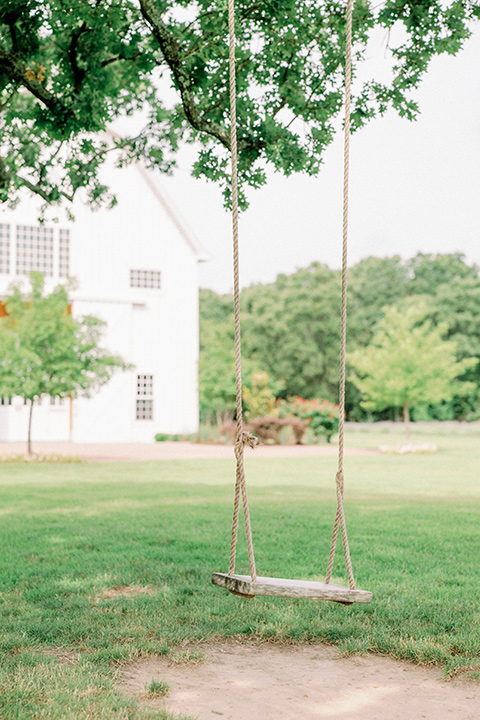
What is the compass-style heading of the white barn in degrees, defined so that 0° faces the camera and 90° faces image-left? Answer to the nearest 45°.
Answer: approximately 0°

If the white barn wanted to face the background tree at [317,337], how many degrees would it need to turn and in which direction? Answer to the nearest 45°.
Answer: approximately 135° to its left

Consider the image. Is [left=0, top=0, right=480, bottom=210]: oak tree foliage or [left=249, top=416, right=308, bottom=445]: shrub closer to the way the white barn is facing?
the oak tree foliage

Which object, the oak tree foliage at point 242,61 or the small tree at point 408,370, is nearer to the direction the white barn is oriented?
the oak tree foliage

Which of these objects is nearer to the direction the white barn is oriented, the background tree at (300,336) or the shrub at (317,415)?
the shrub

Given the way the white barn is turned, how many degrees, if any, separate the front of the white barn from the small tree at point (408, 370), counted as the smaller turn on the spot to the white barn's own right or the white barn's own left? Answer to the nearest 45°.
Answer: approximately 45° to the white barn's own left

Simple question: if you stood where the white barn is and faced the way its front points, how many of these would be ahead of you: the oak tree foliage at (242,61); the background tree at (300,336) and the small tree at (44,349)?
2

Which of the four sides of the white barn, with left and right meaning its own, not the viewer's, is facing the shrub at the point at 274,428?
left

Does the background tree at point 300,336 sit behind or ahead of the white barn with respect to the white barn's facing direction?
behind

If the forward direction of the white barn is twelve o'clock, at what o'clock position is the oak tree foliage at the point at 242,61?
The oak tree foliage is roughly at 12 o'clock from the white barn.
